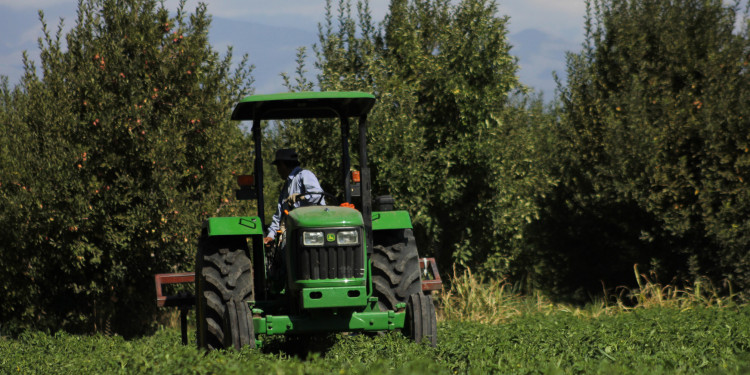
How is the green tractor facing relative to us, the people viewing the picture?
facing the viewer

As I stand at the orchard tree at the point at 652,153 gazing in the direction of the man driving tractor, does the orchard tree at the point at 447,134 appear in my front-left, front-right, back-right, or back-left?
front-right

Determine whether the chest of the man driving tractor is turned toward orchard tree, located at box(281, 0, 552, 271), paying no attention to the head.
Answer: no

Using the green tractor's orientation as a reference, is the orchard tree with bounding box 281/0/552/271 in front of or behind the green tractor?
behind

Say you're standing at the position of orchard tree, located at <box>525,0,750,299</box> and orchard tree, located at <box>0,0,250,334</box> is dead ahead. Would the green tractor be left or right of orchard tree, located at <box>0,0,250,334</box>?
left

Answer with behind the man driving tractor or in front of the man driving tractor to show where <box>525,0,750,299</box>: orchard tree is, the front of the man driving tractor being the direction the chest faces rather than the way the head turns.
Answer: behind

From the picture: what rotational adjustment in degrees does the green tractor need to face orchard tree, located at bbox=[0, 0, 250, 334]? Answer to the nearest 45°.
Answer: approximately 135° to its right

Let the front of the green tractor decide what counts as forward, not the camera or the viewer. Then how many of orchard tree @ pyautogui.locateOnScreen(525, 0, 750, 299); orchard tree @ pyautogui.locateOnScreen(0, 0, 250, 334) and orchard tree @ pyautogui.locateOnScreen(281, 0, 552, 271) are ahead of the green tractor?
0

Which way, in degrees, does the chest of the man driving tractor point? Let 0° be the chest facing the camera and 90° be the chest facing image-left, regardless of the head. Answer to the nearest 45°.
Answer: approximately 45°

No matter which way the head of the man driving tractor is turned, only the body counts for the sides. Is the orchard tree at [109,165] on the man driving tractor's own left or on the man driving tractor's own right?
on the man driving tractor's own right
